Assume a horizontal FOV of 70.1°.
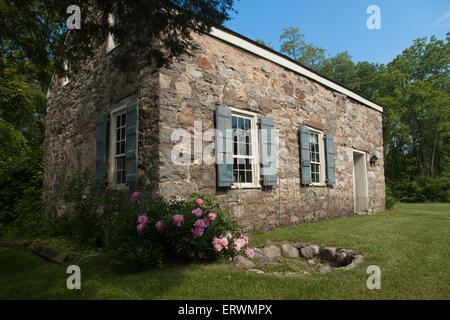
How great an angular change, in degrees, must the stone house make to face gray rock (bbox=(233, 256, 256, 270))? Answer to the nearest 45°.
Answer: approximately 45° to its right

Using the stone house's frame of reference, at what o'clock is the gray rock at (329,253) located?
The gray rock is roughly at 12 o'clock from the stone house.

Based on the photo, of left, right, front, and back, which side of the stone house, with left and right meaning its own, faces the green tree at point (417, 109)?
left
